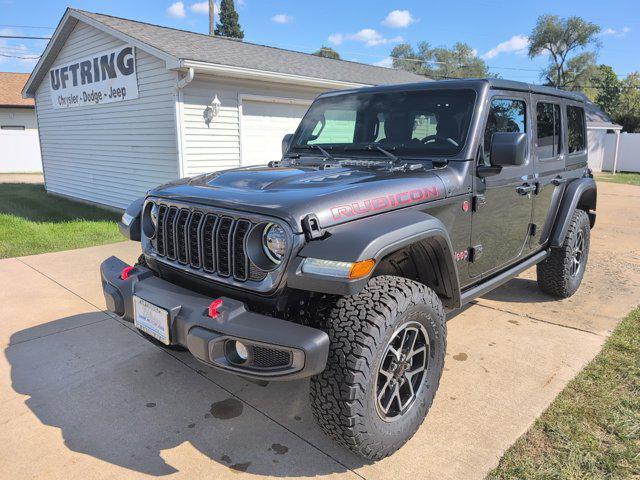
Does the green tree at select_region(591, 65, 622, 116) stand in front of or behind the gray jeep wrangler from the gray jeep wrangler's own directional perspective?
behind

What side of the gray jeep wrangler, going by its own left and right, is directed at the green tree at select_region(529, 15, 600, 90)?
back

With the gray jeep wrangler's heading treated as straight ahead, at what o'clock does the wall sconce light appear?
The wall sconce light is roughly at 4 o'clock from the gray jeep wrangler.

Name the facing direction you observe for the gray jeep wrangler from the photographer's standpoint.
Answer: facing the viewer and to the left of the viewer

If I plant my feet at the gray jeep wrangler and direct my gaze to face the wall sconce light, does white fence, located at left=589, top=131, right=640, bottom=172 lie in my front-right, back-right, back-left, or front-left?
front-right
